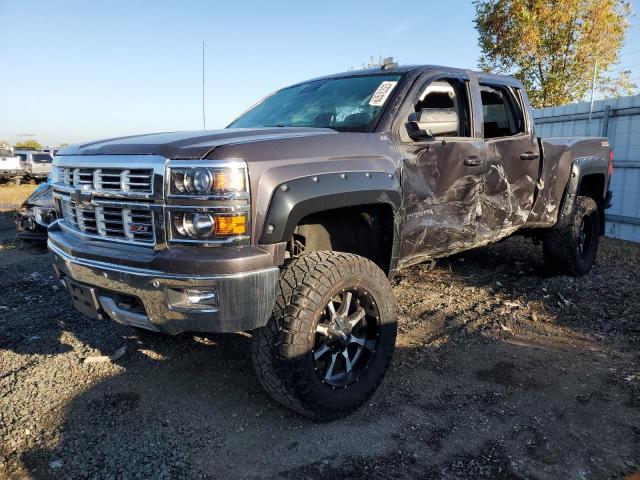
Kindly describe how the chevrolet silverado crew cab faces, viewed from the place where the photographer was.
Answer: facing the viewer and to the left of the viewer

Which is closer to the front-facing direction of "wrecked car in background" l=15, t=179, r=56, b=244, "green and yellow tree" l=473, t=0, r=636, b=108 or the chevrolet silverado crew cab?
the chevrolet silverado crew cab

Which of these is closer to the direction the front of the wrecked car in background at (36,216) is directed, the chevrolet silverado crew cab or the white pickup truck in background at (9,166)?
the chevrolet silverado crew cab

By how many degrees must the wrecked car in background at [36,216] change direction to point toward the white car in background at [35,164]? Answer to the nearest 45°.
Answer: approximately 135° to its right

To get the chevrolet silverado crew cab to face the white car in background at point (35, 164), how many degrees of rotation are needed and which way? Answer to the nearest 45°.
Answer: approximately 90° to its right

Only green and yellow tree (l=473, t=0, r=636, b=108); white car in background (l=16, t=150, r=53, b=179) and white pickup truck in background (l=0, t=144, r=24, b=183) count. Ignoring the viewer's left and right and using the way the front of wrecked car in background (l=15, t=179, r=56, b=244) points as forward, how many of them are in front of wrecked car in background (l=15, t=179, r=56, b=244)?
0

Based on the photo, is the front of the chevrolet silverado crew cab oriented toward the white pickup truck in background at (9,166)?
no

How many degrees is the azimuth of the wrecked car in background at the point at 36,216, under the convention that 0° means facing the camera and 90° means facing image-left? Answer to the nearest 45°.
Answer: approximately 45°

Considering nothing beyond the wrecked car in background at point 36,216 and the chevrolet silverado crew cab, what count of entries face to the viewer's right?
0

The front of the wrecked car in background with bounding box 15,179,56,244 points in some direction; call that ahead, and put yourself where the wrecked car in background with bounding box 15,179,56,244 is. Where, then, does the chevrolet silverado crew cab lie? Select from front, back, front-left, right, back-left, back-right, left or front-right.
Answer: front-left

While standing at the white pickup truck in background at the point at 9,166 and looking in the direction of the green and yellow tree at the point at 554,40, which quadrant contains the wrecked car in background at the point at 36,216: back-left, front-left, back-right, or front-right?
front-right

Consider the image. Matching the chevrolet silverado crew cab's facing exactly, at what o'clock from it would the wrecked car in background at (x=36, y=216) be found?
The wrecked car in background is roughly at 3 o'clock from the chevrolet silverado crew cab.

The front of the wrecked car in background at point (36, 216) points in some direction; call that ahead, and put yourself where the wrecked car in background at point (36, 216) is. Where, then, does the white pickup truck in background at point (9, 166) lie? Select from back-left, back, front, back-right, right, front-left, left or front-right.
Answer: back-right

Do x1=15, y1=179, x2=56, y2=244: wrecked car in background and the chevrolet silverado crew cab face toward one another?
no

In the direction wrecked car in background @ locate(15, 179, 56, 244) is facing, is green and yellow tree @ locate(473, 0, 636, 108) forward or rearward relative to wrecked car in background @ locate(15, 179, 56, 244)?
rearward
